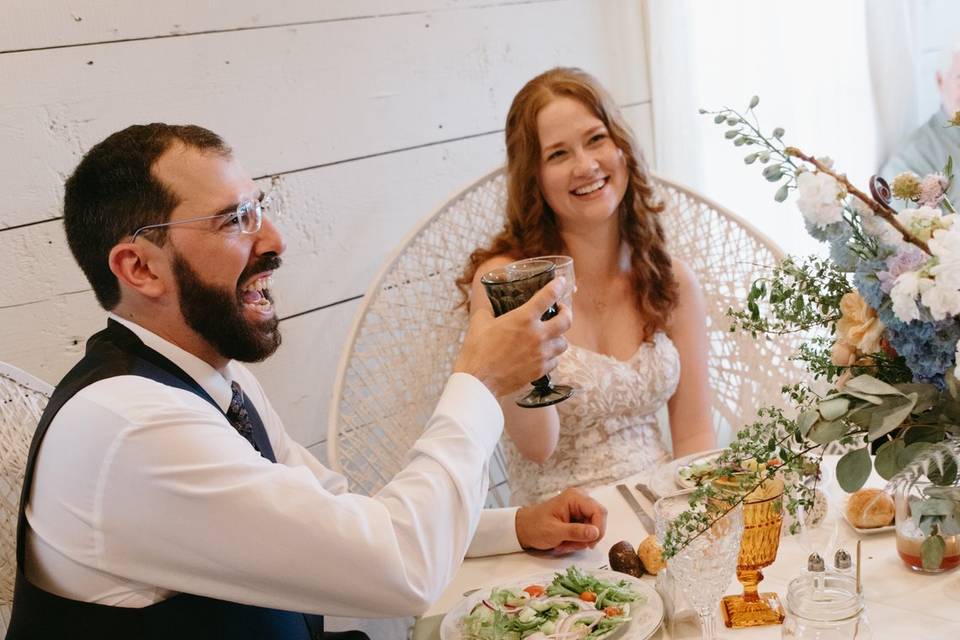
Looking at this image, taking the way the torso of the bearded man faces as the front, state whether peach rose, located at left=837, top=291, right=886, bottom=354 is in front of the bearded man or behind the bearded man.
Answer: in front

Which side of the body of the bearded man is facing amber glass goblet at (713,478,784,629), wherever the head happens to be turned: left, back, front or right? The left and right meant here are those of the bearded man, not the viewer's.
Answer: front

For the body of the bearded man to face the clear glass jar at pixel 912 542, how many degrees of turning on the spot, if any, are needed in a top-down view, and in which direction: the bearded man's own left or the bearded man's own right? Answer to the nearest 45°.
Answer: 0° — they already face it

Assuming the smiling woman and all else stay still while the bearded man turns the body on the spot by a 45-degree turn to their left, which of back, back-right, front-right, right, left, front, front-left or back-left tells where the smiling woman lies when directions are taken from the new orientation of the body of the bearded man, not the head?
front

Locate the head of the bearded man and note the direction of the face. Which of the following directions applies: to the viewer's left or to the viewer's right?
to the viewer's right

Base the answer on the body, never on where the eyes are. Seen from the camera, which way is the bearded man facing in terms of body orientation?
to the viewer's right
